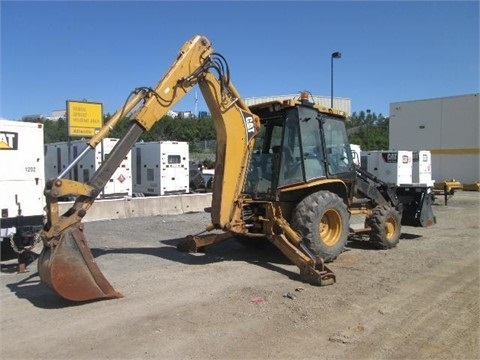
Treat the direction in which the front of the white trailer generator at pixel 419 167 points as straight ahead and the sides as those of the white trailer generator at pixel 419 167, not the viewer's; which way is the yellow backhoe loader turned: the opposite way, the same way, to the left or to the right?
to the left

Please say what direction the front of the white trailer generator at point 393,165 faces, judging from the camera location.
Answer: facing the viewer and to the right of the viewer

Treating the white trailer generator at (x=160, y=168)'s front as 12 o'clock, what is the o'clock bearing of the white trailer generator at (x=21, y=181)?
the white trailer generator at (x=21, y=181) is roughly at 2 o'clock from the white trailer generator at (x=160, y=168).

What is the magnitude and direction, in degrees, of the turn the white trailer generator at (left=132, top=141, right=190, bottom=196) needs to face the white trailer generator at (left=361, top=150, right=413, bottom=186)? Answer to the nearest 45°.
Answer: approximately 45° to its left

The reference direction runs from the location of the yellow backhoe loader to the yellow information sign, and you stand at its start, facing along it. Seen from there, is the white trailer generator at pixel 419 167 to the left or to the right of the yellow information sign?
right

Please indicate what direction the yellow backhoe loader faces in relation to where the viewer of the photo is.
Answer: facing away from the viewer and to the right of the viewer

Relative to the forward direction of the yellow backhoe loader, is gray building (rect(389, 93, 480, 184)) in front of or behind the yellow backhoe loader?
in front

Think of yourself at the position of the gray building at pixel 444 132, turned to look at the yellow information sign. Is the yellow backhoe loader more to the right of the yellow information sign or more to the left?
left

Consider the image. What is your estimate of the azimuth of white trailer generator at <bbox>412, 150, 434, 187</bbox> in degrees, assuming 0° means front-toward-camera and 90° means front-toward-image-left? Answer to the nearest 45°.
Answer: approximately 315°

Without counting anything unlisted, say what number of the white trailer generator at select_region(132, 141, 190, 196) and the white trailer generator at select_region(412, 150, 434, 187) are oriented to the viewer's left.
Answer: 0

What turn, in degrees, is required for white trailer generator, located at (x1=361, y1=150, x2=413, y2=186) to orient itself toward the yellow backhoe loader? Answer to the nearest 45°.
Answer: approximately 45° to its right

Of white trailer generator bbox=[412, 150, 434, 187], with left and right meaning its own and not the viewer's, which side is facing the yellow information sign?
right

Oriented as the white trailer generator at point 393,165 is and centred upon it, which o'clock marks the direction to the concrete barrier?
The concrete barrier is roughly at 3 o'clock from the white trailer generator.

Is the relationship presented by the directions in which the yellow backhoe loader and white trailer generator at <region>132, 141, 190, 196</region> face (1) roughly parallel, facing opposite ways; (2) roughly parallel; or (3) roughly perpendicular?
roughly perpendicular

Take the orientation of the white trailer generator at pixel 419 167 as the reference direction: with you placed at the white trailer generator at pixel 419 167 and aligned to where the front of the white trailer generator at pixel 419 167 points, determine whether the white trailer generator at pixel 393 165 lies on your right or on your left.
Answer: on your right

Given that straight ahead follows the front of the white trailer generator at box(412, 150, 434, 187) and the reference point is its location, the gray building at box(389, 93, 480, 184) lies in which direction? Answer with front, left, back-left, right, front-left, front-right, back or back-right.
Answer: back-left

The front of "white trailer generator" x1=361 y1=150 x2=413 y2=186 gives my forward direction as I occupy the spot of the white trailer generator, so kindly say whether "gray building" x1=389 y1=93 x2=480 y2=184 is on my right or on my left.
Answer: on my left

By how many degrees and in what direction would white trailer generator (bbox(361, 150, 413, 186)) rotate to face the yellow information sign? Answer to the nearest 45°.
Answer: approximately 135° to its right
